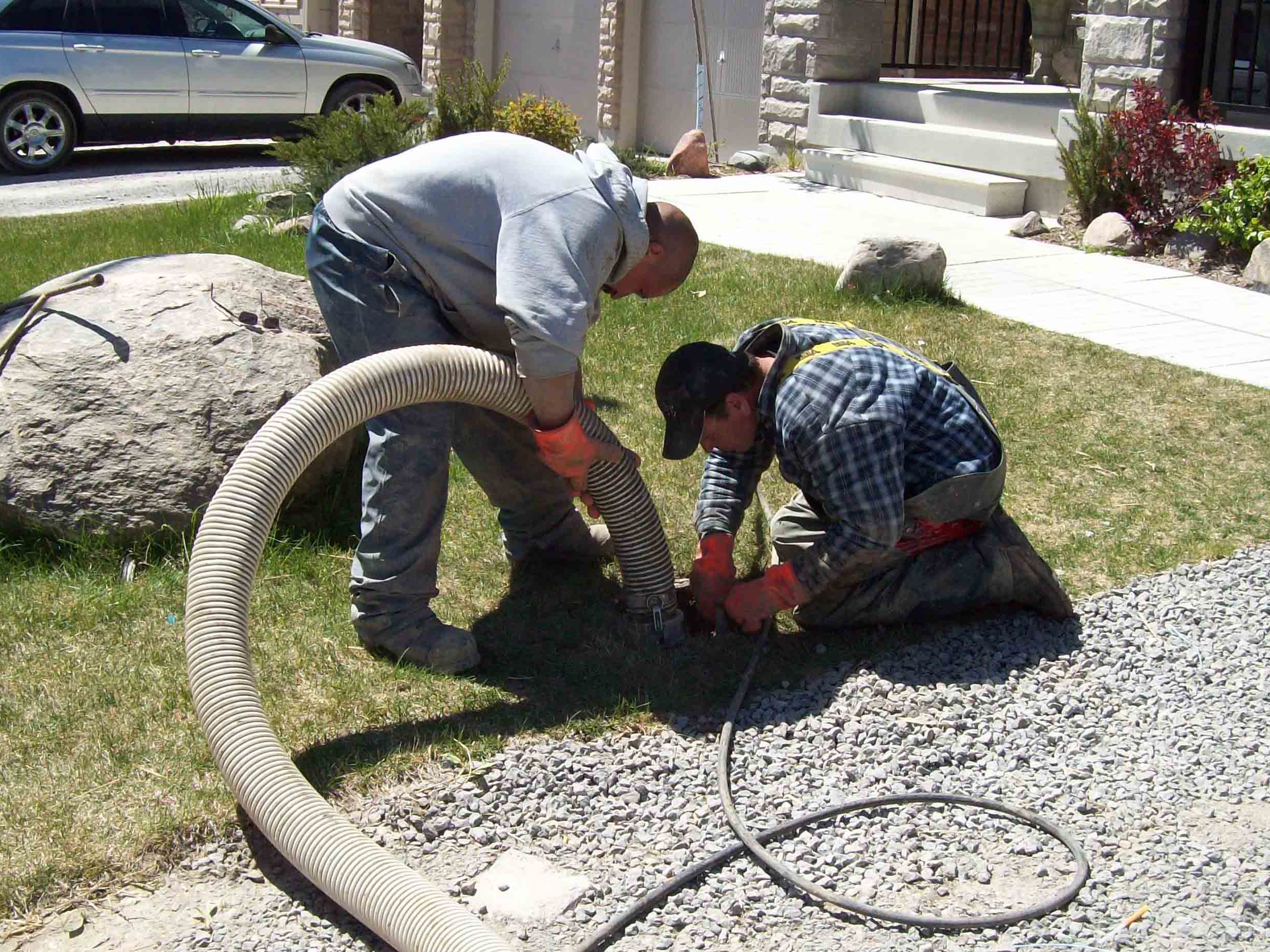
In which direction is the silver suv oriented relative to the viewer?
to the viewer's right

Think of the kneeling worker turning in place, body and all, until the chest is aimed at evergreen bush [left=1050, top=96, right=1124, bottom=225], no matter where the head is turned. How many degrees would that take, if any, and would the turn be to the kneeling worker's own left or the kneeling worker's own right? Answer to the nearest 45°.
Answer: approximately 90° to the kneeling worker's own right

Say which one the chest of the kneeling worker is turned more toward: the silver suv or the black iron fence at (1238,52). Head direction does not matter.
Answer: the silver suv

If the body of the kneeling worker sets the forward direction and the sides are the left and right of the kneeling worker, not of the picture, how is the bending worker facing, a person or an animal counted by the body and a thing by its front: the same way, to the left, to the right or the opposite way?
the opposite way

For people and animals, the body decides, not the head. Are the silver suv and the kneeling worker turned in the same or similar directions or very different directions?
very different directions

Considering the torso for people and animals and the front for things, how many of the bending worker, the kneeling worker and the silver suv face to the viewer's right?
2

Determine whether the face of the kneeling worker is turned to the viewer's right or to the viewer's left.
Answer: to the viewer's left

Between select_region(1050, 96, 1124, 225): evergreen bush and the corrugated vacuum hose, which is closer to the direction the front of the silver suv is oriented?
the evergreen bush

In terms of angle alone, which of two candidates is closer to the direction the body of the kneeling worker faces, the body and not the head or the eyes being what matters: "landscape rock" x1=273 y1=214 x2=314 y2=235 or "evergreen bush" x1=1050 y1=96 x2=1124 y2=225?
the landscape rock

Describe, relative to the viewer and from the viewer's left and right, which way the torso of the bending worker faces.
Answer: facing to the right of the viewer

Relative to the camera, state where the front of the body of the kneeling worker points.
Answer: to the viewer's left
